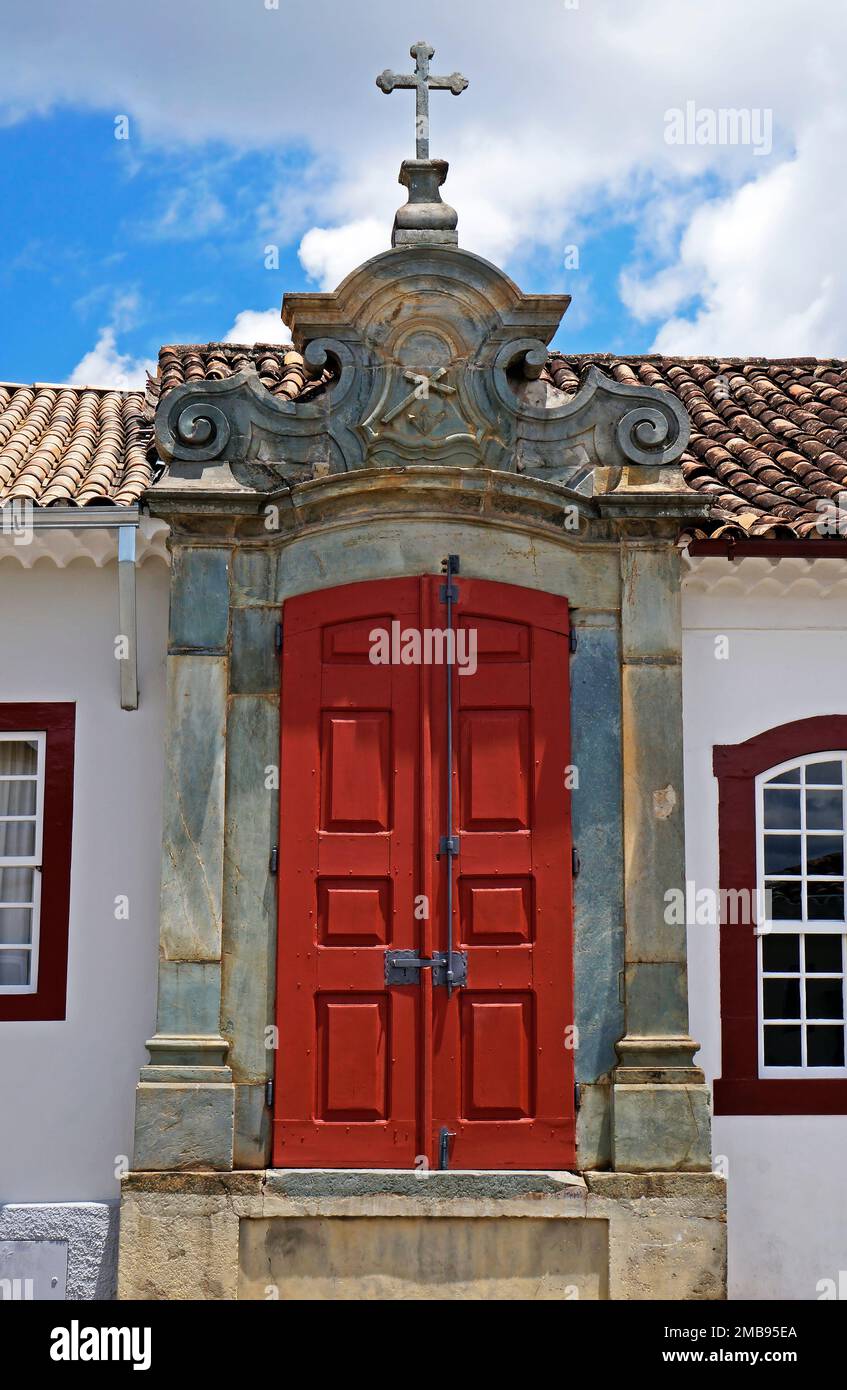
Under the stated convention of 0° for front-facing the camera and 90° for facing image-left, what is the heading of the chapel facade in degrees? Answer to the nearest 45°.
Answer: approximately 0°
